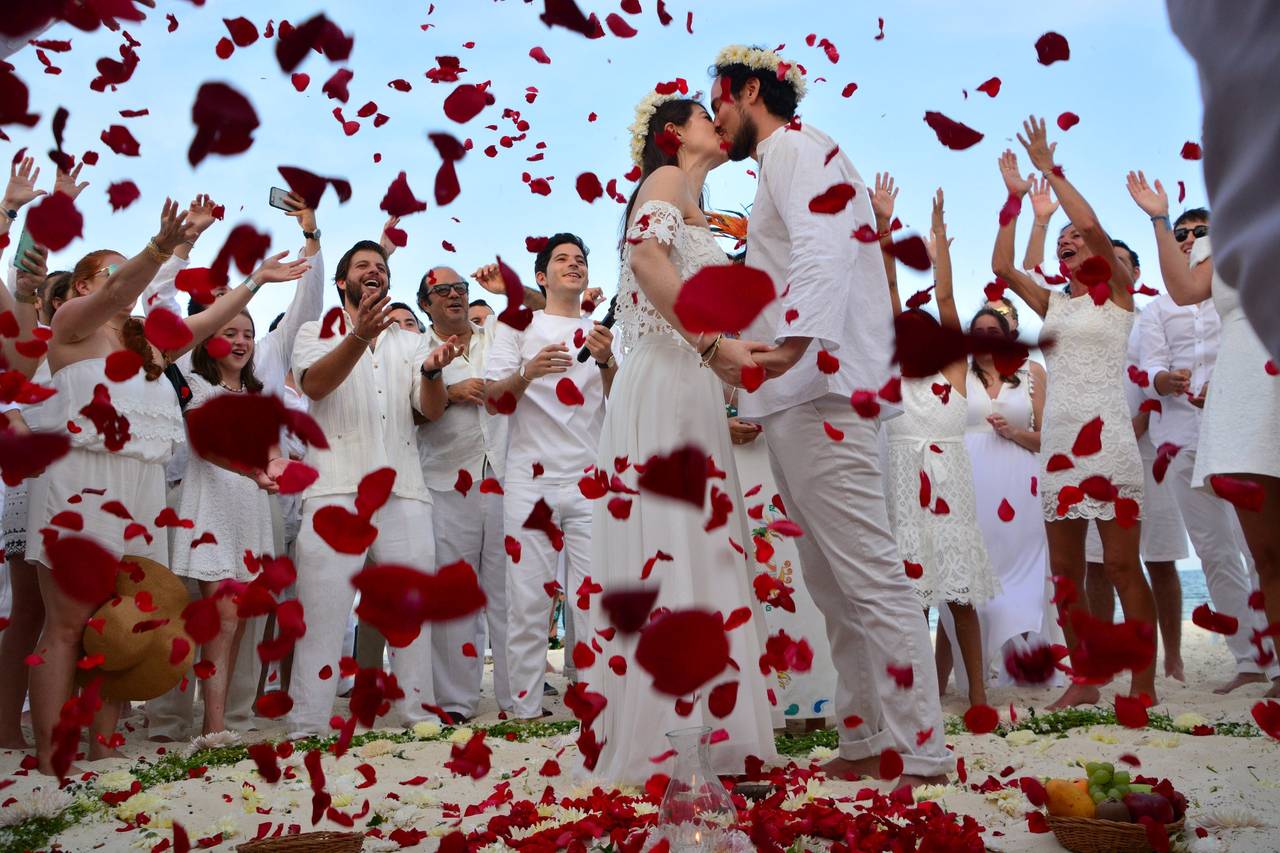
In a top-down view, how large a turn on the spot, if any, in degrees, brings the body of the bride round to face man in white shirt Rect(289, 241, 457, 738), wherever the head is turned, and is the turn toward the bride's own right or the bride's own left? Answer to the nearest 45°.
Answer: approximately 135° to the bride's own left

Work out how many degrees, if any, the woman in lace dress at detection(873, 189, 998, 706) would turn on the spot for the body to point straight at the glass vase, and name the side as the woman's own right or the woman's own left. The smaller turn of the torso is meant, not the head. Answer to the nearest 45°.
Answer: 0° — they already face it

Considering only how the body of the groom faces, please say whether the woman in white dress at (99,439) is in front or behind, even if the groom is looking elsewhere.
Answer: in front

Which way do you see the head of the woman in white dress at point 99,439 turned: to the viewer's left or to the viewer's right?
to the viewer's right

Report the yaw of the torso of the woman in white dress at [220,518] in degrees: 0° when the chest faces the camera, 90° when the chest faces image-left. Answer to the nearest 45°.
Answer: approximately 315°

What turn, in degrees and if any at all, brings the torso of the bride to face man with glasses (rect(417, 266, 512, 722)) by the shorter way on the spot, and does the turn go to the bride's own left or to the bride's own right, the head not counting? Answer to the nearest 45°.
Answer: approximately 135° to the bride's own left

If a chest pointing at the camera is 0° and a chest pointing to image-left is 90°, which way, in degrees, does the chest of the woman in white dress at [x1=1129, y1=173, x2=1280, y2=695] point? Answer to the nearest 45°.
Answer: approximately 45°

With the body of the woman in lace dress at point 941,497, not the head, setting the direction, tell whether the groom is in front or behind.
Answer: in front

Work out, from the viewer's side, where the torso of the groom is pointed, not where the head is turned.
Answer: to the viewer's left

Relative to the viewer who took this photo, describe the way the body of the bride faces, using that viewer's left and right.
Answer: facing to the right of the viewer
